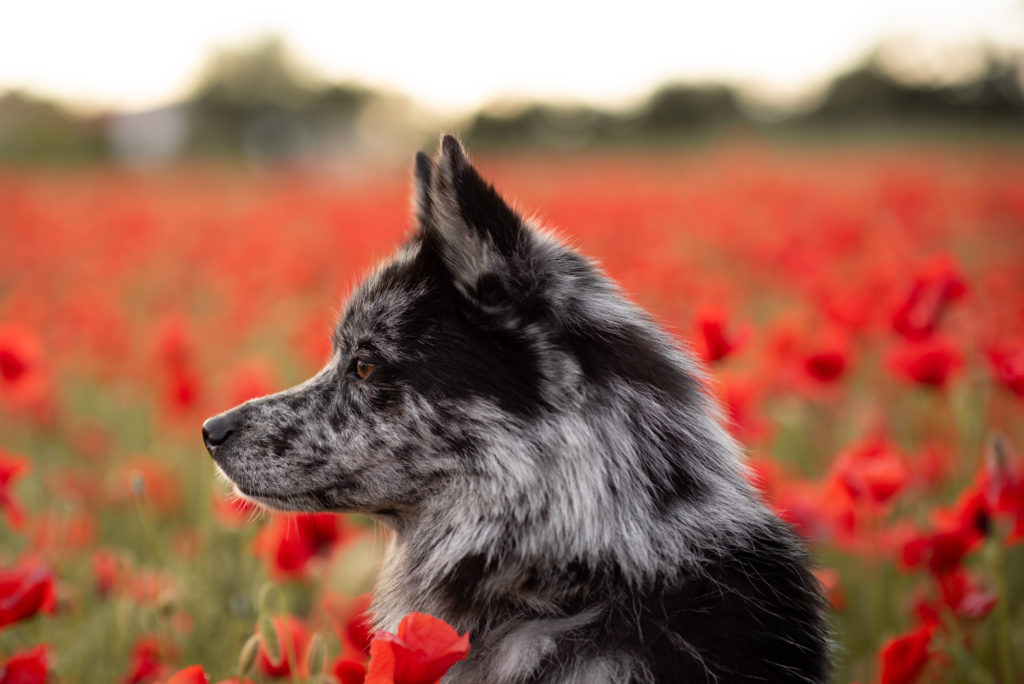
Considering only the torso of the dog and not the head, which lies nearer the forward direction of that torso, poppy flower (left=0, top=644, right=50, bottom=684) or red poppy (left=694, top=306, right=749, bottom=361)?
the poppy flower

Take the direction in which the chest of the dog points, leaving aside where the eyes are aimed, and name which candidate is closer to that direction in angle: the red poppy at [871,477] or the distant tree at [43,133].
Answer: the distant tree

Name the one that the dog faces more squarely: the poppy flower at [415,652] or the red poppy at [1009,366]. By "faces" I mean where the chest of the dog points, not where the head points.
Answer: the poppy flower

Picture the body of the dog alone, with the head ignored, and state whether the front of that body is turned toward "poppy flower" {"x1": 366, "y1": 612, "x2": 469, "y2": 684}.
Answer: no

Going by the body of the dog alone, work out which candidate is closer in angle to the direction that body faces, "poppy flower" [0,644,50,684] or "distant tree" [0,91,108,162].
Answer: the poppy flower

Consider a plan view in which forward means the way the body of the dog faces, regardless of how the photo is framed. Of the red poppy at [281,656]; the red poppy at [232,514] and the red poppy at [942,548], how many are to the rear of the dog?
1

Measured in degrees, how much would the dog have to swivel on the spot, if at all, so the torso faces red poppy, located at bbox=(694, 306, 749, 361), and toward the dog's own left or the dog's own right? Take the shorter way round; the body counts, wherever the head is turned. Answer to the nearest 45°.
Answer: approximately 135° to the dog's own right

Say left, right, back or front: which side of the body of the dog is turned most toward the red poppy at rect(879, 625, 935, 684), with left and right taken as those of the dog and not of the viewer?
back

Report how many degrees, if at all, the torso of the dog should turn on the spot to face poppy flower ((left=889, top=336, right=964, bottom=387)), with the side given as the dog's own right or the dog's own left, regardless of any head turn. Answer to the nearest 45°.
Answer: approximately 135° to the dog's own right

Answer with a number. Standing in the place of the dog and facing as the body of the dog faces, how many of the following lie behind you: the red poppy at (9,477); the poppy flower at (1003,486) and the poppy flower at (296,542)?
1

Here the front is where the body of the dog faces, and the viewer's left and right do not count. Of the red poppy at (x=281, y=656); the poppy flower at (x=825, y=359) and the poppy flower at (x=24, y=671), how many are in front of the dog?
2

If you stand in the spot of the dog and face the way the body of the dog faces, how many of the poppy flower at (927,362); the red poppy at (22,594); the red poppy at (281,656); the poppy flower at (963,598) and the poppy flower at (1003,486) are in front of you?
2

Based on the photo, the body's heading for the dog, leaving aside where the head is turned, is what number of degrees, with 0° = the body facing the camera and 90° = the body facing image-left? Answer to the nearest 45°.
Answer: approximately 90°

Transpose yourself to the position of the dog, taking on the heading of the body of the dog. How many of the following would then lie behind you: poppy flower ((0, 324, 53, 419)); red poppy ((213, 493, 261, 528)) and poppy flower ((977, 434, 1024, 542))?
1

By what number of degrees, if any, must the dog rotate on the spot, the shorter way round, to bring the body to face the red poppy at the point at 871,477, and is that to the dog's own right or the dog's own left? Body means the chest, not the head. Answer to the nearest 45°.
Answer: approximately 135° to the dog's own right

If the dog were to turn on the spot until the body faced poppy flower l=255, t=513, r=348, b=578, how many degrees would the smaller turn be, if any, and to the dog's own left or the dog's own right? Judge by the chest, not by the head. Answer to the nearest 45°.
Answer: approximately 45° to the dog's own right

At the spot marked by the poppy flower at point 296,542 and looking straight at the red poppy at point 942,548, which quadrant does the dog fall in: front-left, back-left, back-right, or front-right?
front-right

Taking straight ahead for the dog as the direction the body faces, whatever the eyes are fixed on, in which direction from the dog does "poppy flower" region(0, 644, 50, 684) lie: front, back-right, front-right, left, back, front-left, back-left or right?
front
